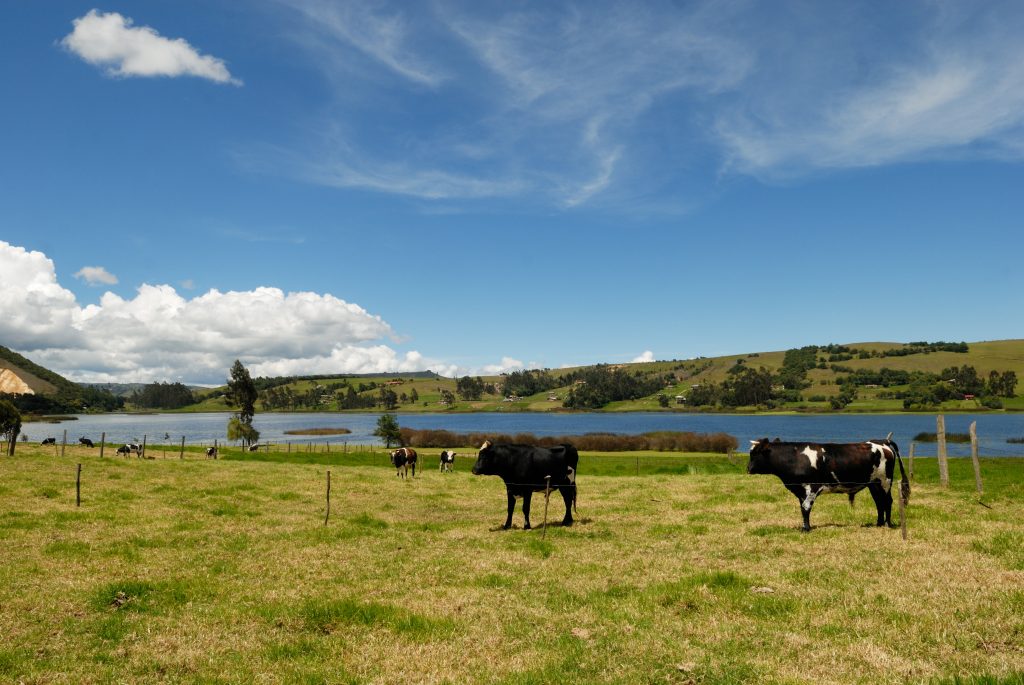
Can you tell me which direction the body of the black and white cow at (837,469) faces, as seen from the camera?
to the viewer's left

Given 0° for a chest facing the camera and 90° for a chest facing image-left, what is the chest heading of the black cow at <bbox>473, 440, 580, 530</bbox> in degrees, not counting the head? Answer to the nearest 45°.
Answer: approximately 90°

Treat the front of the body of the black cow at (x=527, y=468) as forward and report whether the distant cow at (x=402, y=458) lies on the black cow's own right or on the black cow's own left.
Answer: on the black cow's own right

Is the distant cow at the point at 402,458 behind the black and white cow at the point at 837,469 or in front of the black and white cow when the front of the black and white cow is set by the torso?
in front
